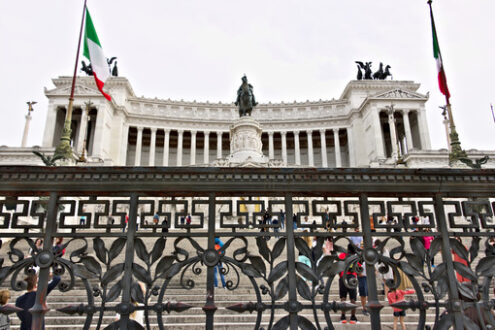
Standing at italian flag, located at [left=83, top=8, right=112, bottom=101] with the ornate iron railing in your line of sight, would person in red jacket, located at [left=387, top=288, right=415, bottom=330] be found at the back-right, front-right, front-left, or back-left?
front-left

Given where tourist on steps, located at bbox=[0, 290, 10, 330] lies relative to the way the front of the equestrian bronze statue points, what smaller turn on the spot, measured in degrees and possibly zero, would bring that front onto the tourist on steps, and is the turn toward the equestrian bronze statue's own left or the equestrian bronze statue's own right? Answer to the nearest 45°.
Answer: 0° — it already faces them

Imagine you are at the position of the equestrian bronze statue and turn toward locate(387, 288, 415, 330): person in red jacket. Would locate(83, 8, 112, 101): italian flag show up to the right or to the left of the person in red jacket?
right

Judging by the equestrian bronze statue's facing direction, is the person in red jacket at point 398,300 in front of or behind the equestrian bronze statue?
in front

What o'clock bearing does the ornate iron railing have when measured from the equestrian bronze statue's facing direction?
The ornate iron railing is roughly at 12 o'clock from the equestrian bronze statue.

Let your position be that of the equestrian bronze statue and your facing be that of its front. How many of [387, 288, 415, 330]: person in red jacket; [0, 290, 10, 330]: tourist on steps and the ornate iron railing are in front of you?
3

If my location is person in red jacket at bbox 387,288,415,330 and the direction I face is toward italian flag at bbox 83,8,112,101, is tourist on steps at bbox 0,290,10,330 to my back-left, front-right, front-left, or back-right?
front-left

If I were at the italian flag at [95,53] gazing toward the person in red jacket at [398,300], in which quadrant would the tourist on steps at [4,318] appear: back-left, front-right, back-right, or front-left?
front-right

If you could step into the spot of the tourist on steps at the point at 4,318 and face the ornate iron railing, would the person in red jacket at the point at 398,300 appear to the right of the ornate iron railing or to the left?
left

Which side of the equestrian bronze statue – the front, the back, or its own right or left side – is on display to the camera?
front

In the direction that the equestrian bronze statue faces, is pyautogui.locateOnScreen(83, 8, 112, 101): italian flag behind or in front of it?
in front
